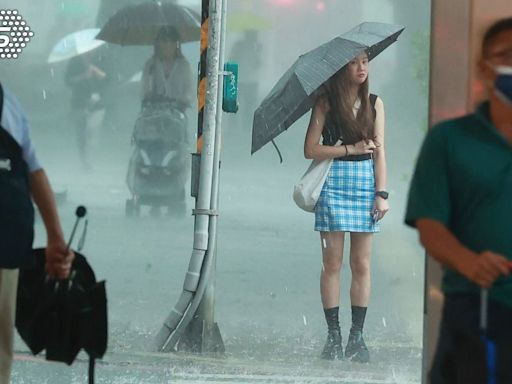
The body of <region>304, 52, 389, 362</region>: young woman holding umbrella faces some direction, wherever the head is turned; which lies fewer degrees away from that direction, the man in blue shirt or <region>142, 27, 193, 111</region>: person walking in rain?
the man in blue shirt

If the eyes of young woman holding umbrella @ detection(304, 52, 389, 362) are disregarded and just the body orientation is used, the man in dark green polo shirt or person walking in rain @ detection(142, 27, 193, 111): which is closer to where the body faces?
the man in dark green polo shirt

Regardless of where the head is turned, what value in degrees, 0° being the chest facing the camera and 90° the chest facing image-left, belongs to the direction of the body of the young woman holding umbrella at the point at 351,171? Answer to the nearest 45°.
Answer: approximately 0°

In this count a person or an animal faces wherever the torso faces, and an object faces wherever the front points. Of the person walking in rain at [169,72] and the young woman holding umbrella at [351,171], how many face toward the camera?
2

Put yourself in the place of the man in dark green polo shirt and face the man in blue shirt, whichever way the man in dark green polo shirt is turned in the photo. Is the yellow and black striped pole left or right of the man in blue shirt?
right

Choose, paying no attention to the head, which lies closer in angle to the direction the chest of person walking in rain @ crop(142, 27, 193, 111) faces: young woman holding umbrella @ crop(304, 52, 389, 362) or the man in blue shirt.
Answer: the man in blue shirt

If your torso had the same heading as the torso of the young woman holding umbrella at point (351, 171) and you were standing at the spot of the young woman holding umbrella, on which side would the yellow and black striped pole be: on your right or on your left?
on your right
